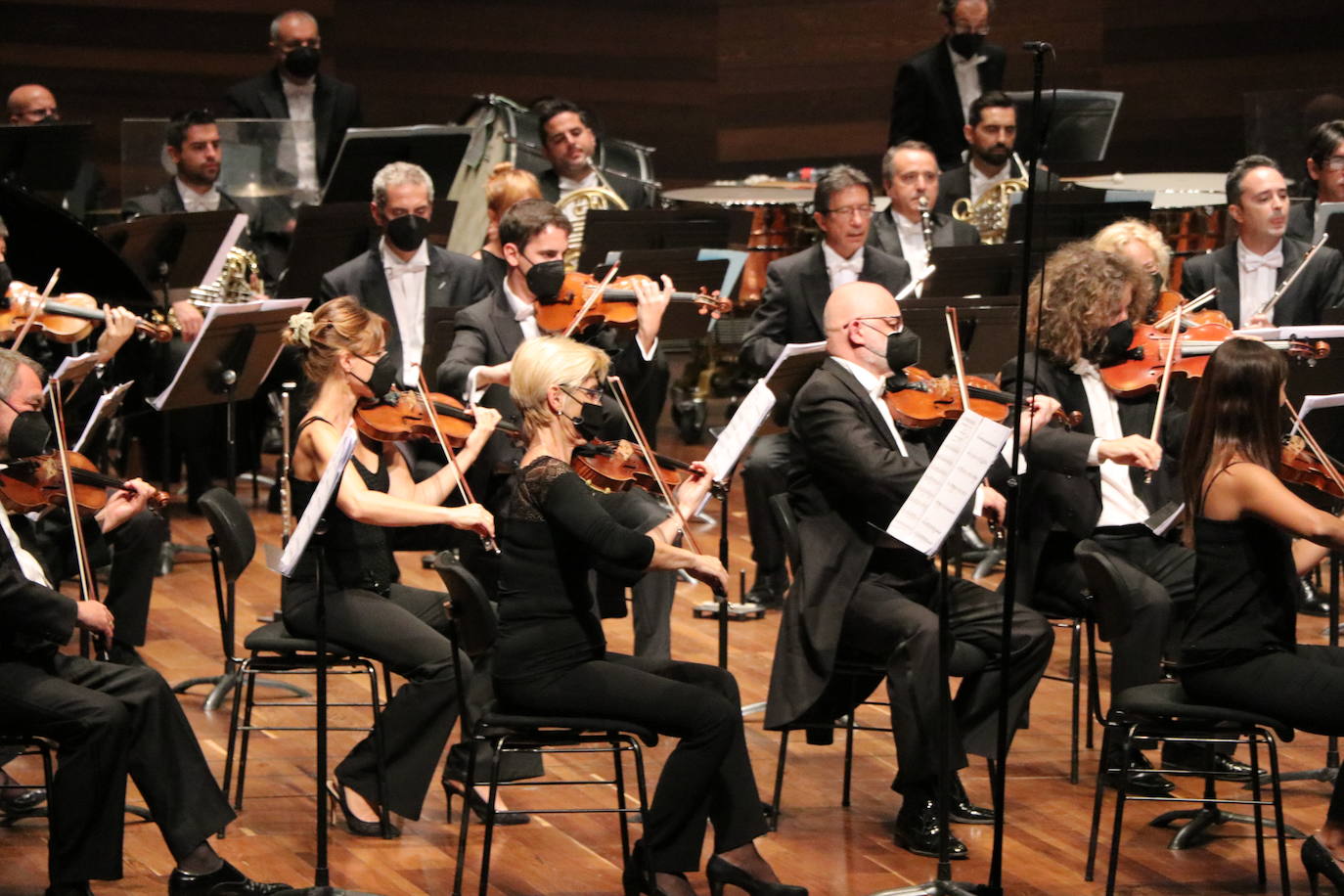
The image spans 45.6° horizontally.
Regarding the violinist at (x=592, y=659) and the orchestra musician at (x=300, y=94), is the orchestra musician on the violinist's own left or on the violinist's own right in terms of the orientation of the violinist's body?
on the violinist's own left

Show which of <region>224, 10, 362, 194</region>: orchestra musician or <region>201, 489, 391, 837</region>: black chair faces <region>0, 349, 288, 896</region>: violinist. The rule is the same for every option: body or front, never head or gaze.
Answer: the orchestra musician

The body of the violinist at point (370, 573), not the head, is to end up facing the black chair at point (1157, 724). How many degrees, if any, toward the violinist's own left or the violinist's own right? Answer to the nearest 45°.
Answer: approximately 45° to the violinist's own right

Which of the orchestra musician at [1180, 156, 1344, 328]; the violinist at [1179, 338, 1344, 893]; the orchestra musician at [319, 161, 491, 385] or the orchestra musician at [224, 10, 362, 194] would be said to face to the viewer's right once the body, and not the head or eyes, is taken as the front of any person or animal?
the violinist

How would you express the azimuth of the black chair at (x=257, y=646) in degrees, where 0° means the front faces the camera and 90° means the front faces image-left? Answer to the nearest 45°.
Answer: approximately 270°

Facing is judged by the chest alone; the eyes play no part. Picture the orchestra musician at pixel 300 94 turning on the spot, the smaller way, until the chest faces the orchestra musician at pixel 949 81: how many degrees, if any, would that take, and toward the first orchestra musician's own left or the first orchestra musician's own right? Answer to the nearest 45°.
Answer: approximately 90° to the first orchestra musician's own left

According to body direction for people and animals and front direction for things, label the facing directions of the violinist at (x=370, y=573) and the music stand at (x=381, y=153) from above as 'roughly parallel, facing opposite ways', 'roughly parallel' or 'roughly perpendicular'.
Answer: roughly perpendicular

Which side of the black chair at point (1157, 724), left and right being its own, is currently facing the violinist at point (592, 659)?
back

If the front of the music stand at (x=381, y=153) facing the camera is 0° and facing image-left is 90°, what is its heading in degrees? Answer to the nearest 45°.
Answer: approximately 180°

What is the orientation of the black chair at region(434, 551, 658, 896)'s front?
to the viewer's right

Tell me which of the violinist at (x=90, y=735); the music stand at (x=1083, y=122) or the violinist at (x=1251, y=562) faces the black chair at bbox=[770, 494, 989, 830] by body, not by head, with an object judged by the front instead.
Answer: the violinist at (x=90, y=735)

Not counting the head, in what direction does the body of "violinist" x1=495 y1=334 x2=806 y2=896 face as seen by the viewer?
to the viewer's right
